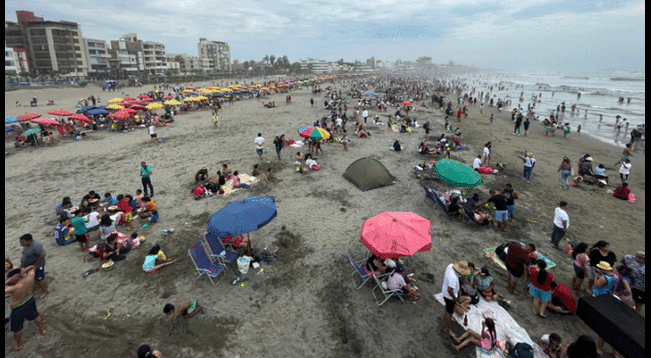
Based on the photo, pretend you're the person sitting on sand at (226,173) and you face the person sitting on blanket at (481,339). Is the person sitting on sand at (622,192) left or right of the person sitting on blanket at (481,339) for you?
left

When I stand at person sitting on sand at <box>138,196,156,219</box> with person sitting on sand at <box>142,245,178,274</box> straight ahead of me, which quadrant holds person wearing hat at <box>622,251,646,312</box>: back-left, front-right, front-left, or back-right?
front-left

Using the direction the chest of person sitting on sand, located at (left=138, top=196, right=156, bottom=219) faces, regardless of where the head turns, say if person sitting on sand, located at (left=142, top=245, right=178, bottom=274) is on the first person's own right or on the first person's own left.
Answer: on the first person's own left

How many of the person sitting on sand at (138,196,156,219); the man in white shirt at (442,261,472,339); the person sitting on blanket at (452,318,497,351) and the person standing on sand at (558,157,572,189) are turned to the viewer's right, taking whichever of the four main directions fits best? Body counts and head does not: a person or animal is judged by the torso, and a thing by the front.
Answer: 1

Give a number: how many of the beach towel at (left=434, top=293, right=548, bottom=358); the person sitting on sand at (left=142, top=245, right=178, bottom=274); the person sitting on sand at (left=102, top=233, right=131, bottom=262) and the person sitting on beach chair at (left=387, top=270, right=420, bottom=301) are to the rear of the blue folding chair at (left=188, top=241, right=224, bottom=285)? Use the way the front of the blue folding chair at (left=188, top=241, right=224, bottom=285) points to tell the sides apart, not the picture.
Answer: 2
